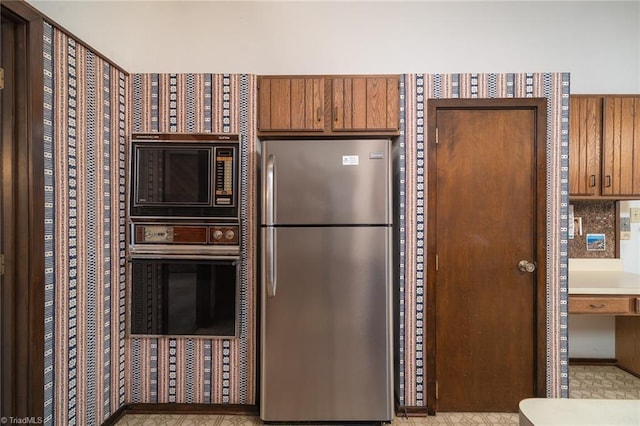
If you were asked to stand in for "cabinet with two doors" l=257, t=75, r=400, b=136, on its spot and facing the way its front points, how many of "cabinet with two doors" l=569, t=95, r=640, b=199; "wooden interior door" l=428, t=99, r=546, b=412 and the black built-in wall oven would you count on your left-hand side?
2

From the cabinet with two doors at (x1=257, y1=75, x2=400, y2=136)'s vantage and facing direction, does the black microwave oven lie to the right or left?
on its right

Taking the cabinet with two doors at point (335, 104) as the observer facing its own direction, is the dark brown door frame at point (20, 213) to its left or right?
on its right

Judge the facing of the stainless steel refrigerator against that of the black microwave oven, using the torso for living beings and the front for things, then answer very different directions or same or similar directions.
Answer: same or similar directions

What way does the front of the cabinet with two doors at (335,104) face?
toward the camera

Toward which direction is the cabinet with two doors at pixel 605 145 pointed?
toward the camera

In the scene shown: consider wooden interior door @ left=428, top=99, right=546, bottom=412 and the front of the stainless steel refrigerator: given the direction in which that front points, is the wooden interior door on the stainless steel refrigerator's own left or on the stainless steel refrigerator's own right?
on the stainless steel refrigerator's own left

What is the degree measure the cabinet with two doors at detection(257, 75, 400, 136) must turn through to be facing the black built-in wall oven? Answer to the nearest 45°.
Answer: approximately 90° to its right

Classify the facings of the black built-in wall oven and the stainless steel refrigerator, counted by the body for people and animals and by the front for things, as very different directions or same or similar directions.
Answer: same or similar directions

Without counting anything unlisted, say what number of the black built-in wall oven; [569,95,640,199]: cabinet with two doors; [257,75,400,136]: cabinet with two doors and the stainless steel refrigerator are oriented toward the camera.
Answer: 4

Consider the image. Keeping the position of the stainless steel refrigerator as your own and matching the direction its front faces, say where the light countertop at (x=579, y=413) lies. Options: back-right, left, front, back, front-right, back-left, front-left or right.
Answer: front-left

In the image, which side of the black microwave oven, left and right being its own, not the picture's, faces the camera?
front

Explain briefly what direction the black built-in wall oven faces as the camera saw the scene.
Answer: facing the viewer

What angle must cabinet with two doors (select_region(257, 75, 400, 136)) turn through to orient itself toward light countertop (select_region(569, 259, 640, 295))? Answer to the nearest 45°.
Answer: approximately 90° to its left

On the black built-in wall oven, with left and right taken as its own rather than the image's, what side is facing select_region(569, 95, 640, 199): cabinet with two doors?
left
